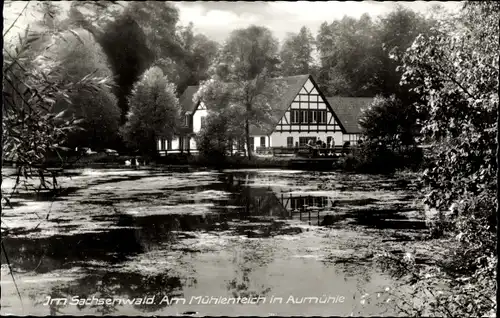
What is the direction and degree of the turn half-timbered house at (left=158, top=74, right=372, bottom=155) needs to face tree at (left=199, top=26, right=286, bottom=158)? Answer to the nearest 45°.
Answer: approximately 45° to its right

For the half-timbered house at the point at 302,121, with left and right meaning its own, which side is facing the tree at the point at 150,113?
right

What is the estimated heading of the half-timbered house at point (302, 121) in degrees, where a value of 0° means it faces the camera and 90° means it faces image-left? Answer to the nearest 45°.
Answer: approximately 0°

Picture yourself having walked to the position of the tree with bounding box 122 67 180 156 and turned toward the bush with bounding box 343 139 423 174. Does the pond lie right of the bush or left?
right

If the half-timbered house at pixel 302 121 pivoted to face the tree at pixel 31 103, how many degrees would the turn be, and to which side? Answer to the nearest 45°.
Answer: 0° — it already faces it

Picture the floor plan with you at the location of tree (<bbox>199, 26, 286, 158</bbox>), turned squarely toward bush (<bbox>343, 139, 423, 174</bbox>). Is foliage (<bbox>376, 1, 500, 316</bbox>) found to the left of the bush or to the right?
right

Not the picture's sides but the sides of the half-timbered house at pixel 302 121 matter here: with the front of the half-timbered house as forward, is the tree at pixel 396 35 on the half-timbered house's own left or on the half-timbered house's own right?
on the half-timbered house's own left

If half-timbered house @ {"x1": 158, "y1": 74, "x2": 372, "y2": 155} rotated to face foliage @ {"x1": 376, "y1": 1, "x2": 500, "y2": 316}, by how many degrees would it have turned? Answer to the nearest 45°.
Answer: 0° — it already faces it
